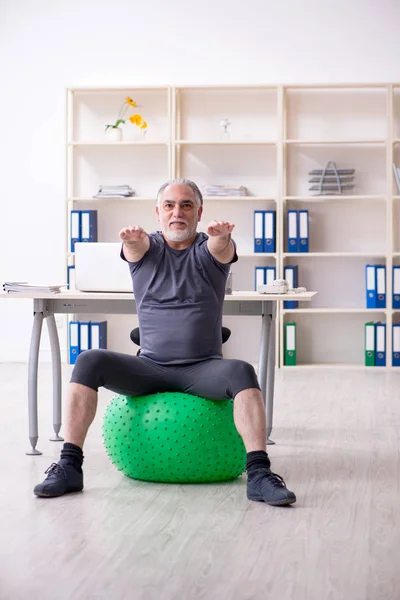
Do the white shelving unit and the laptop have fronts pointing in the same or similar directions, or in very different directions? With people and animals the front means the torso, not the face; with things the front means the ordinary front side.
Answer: very different directions

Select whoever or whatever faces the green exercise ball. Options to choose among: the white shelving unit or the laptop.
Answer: the white shelving unit

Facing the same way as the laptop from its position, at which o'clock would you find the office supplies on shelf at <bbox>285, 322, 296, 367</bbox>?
The office supplies on shelf is roughly at 1 o'clock from the laptop.

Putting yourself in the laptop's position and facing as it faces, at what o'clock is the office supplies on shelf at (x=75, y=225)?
The office supplies on shelf is roughly at 12 o'clock from the laptop.

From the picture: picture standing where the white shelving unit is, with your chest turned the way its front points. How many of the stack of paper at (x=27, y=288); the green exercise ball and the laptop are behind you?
0

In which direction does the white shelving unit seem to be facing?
toward the camera

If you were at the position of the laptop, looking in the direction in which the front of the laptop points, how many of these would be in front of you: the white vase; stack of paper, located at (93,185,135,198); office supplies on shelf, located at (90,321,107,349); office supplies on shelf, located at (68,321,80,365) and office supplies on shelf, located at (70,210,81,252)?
5

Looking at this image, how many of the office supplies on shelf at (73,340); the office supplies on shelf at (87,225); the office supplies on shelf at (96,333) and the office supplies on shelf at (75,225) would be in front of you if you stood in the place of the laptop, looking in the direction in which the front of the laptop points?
4

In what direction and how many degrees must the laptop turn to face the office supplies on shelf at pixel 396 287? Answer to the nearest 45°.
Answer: approximately 45° to its right

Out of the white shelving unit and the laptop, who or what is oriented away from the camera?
the laptop

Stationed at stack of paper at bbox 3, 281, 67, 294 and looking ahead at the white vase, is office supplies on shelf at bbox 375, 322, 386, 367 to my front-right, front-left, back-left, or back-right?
front-right

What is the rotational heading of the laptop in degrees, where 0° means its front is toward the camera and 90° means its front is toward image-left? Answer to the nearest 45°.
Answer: approximately 180°

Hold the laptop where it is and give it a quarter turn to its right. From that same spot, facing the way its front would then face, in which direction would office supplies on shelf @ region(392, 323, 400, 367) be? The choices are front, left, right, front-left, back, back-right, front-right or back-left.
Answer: front-left

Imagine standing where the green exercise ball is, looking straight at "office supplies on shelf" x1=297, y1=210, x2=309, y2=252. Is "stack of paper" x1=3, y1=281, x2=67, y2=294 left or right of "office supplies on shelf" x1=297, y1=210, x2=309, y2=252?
left

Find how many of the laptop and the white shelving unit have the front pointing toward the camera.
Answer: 1

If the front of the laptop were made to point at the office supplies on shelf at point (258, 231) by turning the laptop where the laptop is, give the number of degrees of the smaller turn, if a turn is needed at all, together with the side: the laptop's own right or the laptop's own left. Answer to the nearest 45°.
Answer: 0° — it already faces it
